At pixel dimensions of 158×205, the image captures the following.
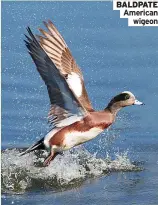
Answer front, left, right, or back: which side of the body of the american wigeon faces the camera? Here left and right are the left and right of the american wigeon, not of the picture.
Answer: right
